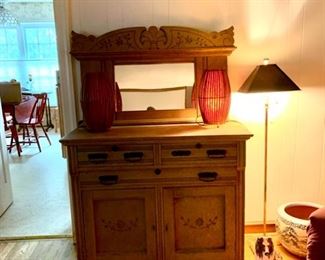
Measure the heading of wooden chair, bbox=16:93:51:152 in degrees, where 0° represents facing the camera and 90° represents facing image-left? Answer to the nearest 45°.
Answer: approximately 135°

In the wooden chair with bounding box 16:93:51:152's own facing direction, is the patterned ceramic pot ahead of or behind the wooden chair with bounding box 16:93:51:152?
behind

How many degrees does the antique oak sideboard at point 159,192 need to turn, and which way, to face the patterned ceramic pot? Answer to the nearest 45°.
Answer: approximately 90° to its left

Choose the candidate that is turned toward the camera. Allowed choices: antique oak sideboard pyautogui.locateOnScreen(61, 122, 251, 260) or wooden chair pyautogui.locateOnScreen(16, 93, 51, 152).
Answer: the antique oak sideboard

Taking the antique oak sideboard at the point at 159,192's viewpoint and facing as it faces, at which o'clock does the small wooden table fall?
The small wooden table is roughly at 5 o'clock from the antique oak sideboard.

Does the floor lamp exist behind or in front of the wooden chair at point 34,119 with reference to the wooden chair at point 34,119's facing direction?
behind

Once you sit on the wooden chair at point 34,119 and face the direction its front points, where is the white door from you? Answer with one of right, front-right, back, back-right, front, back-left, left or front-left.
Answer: back-left

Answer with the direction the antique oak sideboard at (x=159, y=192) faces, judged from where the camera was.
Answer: facing the viewer

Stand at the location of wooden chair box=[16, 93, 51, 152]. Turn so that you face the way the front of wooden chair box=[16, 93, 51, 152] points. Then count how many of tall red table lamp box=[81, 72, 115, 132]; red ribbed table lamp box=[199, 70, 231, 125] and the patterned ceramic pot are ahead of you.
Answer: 0

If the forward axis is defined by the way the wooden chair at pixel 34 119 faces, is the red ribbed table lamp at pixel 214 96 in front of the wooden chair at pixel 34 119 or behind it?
behind

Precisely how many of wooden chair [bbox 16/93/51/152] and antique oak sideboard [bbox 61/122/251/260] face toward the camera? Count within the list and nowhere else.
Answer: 1

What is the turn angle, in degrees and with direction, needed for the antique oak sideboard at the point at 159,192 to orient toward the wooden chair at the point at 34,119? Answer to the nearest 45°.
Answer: approximately 135° to its right

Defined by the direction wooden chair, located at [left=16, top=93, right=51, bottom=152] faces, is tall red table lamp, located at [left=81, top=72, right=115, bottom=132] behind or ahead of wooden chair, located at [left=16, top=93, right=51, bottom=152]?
behind
